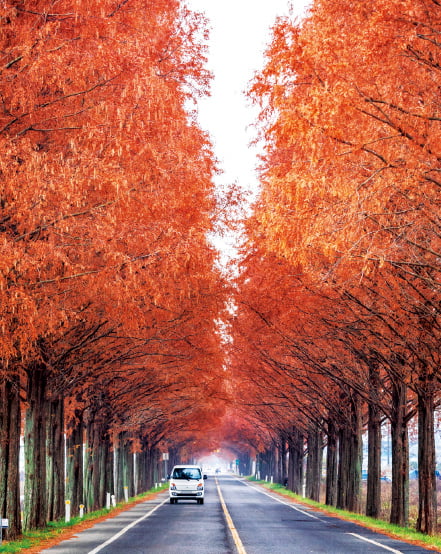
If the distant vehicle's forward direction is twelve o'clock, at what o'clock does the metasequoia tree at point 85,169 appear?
The metasequoia tree is roughly at 12 o'clock from the distant vehicle.

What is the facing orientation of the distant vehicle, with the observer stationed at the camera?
facing the viewer
